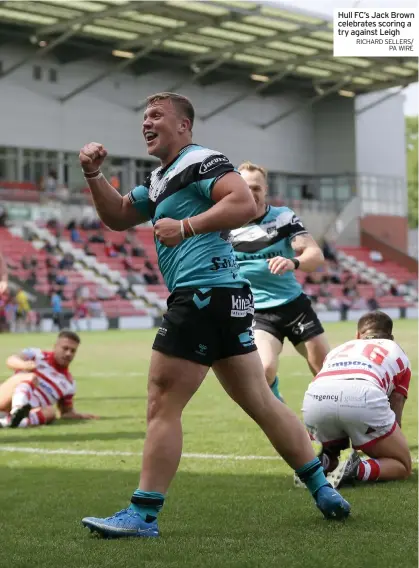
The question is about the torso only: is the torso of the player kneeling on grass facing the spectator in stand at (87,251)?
no

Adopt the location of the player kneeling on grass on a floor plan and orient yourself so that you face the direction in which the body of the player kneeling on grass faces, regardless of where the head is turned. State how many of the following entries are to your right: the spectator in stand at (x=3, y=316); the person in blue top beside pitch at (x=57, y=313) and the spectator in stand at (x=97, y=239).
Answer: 0

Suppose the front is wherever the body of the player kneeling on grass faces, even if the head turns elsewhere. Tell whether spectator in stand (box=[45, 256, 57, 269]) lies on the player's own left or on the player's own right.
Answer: on the player's own left

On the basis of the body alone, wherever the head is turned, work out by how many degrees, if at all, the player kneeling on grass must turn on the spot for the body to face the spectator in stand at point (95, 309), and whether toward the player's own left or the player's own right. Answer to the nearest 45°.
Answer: approximately 45° to the player's own left

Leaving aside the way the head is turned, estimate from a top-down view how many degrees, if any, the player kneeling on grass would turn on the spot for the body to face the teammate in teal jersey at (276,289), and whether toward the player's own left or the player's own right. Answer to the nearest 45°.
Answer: approximately 45° to the player's own left

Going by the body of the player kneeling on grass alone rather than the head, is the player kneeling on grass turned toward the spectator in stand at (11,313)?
no

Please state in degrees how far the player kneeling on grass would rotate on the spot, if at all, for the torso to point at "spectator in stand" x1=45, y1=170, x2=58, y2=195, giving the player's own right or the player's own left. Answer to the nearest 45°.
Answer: approximately 45° to the player's own left

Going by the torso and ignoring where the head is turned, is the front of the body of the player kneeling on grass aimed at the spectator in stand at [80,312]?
no

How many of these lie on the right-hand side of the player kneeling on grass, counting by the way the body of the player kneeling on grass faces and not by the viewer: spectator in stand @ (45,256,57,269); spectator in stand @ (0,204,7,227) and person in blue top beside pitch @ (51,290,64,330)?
0

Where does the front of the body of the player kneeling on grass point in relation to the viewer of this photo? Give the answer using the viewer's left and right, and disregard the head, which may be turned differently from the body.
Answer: facing away from the viewer and to the right of the viewer

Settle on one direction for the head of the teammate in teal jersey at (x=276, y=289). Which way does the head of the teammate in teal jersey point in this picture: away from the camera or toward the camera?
toward the camera

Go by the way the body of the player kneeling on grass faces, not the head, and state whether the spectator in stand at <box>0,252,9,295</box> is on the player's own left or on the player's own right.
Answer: on the player's own left

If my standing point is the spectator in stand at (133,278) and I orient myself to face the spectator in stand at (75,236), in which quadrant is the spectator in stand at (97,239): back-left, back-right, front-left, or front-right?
front-right

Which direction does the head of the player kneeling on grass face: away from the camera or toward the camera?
away from the camera

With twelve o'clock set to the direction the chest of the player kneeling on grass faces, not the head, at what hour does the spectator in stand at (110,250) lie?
The spectator in stand is roughly at 10 o'clock from the player kneeling on grass.
